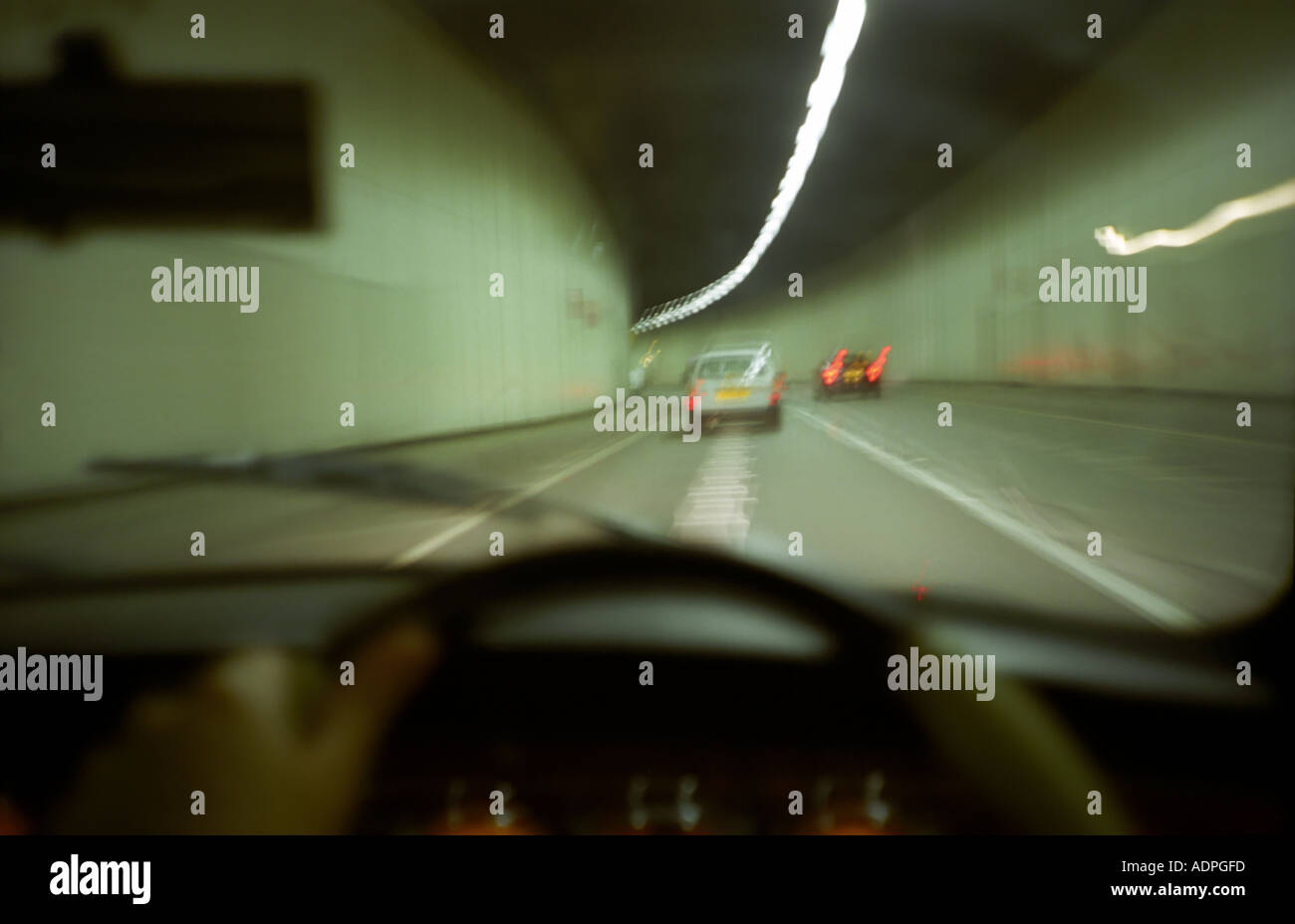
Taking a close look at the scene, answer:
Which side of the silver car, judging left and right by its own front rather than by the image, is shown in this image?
back
